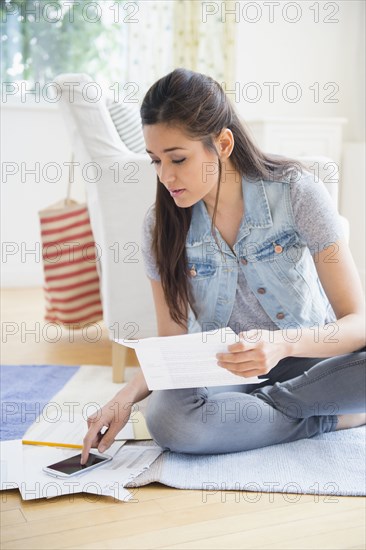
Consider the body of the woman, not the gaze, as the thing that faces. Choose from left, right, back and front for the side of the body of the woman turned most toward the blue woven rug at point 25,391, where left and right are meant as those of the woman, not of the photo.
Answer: right

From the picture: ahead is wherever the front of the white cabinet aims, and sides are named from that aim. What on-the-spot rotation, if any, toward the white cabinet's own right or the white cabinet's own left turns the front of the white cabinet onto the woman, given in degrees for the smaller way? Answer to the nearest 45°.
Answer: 0° — it already faces them

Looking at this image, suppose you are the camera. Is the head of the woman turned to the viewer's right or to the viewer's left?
to the viewer's left

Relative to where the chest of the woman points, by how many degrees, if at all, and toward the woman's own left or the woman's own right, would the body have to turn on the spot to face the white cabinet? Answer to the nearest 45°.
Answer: approximately 135° to the woman's own right

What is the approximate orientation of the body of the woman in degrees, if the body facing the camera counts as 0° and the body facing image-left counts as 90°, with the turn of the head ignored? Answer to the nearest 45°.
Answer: approximately 45°

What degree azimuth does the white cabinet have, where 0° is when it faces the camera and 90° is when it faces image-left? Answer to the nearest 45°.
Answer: approximately 0°

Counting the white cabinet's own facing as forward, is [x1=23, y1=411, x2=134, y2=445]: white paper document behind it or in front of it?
in front

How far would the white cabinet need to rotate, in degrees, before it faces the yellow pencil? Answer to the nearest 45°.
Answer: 0° — it already faces it

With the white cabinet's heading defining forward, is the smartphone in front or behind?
in front
